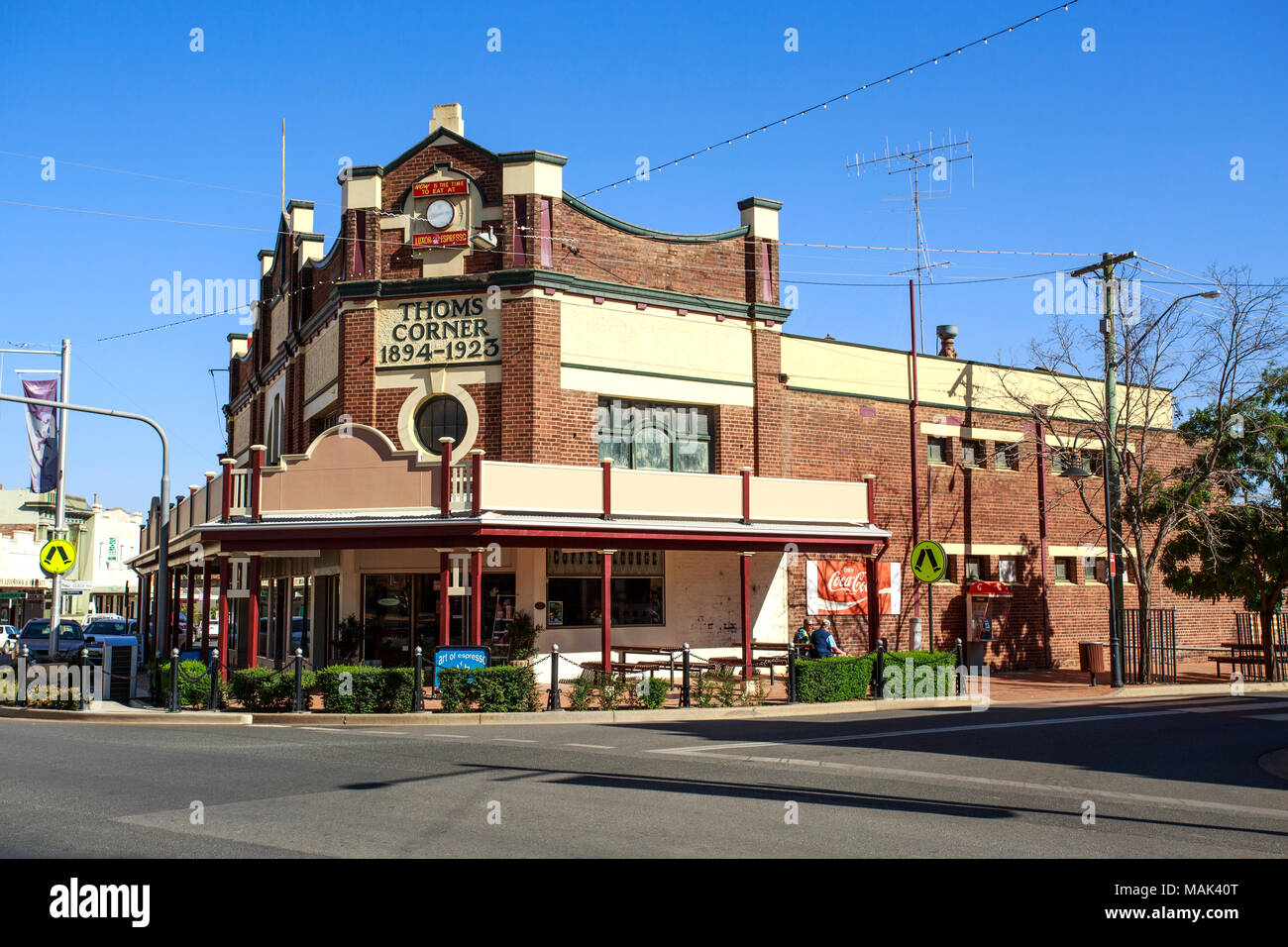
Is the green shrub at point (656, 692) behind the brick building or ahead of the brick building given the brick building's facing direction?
ahead

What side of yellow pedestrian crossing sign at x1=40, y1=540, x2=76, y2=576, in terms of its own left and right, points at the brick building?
left

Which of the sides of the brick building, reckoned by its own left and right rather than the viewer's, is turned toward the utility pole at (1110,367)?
left

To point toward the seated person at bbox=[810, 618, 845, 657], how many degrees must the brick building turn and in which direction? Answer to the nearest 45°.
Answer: approximately 90° to its left

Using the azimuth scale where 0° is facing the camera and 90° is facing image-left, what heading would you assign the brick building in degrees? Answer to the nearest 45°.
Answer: approximately 0°

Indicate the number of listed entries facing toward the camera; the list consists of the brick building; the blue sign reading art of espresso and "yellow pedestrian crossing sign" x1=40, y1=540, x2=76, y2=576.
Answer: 3

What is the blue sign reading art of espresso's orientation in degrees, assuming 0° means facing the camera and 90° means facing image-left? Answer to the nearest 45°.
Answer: approximately 0°

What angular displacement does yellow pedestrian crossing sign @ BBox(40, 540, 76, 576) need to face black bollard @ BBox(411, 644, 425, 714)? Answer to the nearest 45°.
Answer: approximately 45° to its left

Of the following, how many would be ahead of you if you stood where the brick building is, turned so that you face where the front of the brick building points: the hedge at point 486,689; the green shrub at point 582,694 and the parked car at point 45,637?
2

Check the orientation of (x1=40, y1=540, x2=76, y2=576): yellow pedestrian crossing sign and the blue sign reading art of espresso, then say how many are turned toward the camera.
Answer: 2
